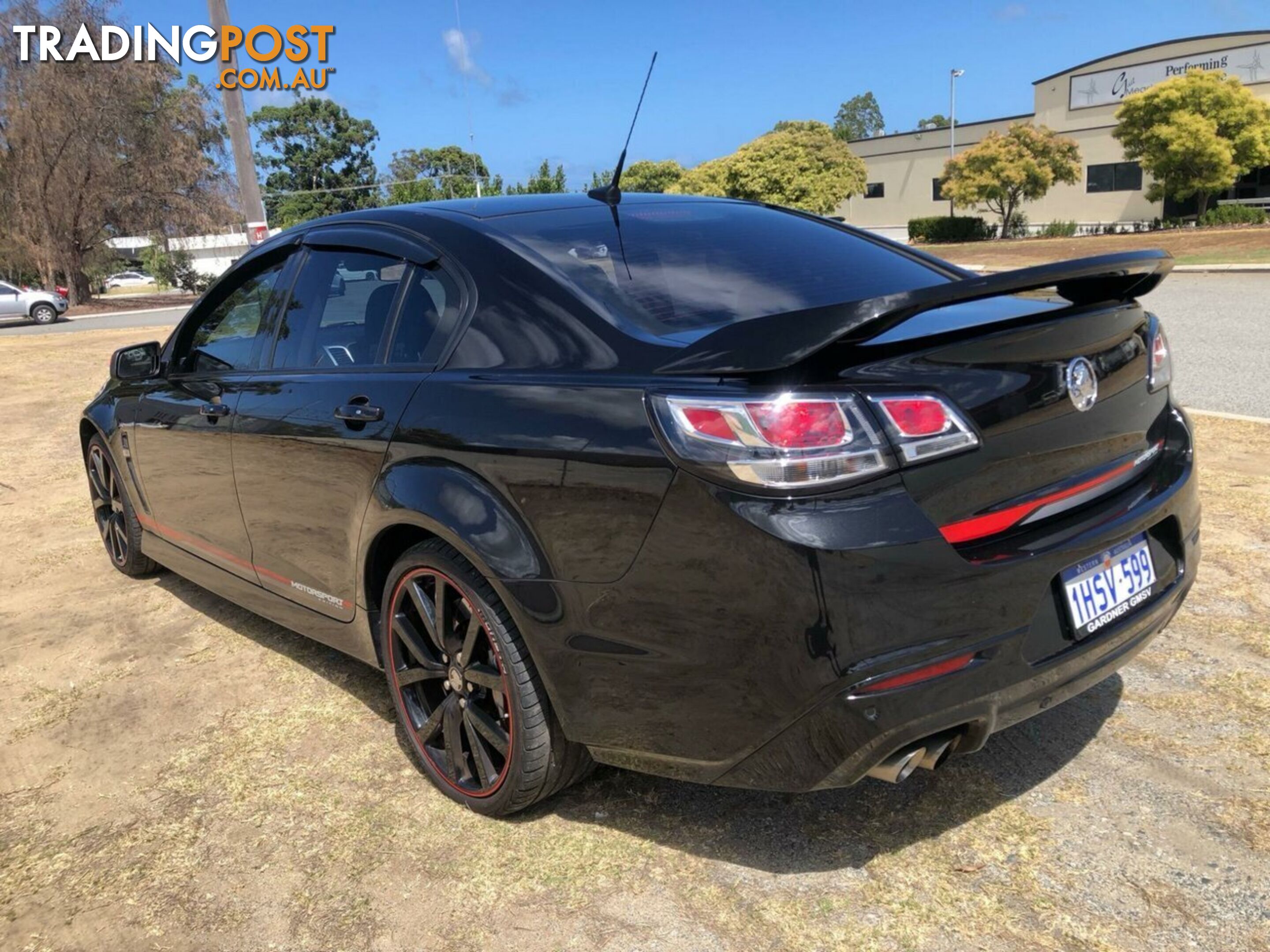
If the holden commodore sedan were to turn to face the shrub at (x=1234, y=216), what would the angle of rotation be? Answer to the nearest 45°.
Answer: approximately 90° to its right

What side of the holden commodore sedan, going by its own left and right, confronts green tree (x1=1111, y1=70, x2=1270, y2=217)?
right

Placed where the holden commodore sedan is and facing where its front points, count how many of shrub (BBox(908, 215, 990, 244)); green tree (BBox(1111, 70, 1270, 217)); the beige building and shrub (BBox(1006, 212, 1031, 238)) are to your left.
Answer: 0

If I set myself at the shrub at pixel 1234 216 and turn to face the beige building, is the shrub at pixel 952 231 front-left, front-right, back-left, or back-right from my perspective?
front-left

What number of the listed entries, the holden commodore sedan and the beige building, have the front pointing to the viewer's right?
0

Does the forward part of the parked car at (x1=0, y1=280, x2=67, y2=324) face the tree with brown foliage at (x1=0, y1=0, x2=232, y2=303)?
no

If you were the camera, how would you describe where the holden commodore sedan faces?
facing away from the viewer and to the left of the viewer

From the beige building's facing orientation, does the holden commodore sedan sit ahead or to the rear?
ahead

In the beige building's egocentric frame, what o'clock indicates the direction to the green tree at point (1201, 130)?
The green tree is roughly at 10 o'clock from the beige building.

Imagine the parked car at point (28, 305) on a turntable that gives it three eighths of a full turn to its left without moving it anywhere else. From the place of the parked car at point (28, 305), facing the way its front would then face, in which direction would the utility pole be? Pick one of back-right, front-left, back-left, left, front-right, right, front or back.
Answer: back-left

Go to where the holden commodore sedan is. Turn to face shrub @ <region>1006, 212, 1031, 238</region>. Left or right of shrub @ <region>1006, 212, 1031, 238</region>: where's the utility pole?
left
